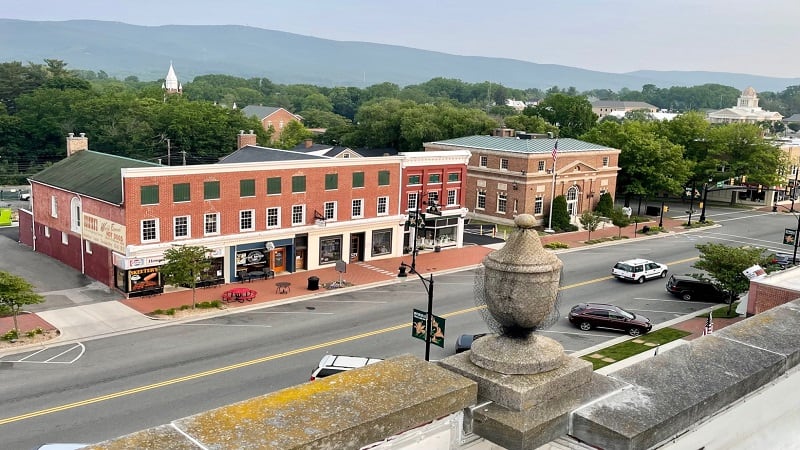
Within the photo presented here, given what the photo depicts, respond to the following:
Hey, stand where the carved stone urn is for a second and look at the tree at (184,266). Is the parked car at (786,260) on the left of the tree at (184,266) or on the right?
right

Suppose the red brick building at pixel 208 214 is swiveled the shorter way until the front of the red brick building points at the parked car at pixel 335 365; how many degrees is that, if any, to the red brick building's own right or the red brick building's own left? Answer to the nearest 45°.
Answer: approximately 45° to the red brick building's own right

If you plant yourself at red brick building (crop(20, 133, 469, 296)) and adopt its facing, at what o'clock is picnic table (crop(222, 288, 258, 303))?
The picnic table is roughly at 1 o'clock from the red brick building.

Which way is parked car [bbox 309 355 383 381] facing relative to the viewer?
to the viewer's right

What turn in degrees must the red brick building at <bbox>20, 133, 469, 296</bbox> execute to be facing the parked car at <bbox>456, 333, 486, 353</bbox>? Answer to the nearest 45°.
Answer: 0° — it already faces it

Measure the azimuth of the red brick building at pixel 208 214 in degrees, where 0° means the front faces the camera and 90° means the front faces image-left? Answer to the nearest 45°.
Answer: approximately 315°

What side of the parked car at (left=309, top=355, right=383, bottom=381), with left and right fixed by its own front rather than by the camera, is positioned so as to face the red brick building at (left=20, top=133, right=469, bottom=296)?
left

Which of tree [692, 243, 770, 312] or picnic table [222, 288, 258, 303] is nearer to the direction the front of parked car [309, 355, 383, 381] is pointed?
the tree

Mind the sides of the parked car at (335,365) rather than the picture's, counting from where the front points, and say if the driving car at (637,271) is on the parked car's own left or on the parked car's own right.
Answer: on the parked car's own left

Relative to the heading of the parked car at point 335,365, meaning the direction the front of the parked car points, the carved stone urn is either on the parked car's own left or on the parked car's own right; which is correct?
on the parked car's own right

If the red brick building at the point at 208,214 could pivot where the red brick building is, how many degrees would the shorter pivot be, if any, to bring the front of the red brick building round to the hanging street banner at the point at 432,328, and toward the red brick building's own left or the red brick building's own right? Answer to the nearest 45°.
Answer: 0° — it already faces it

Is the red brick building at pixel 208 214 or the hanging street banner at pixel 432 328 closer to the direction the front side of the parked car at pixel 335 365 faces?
the hanging street banner

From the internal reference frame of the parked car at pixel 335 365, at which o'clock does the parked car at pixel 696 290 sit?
the parked car at pixel 696 290 is roughly at 11 o'clock from the parked car at pixel 335 365.
